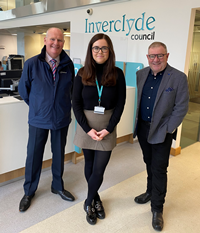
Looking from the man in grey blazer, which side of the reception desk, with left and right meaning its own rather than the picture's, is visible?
front

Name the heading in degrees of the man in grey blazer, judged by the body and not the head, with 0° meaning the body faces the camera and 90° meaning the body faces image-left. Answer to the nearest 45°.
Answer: approximately 45°

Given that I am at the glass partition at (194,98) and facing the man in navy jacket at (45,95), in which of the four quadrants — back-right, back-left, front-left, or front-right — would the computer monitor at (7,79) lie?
front-right

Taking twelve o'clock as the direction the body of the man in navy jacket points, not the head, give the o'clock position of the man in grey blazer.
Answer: The man in grey blazer is roughly at 10 o'clock from the man in navy jacket.

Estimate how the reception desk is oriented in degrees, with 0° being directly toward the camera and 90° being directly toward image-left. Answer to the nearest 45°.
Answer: approximately 315°

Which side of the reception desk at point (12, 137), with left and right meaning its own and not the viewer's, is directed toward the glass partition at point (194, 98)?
left

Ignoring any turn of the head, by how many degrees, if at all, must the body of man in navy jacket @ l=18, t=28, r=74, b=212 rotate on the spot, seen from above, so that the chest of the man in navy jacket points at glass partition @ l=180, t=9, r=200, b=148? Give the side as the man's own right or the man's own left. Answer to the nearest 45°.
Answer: approximately 135° to the man's own left

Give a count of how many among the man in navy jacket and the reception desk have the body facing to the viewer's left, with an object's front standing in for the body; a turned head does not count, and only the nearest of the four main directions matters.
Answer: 0

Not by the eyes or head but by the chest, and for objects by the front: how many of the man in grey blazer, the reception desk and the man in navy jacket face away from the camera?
0

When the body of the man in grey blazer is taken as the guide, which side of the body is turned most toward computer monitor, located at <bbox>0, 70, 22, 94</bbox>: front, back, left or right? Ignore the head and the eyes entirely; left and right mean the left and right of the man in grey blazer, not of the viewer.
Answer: right

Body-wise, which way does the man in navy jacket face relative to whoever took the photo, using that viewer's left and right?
facing the viewer

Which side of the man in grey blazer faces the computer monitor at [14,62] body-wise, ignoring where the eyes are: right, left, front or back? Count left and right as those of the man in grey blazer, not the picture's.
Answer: right
